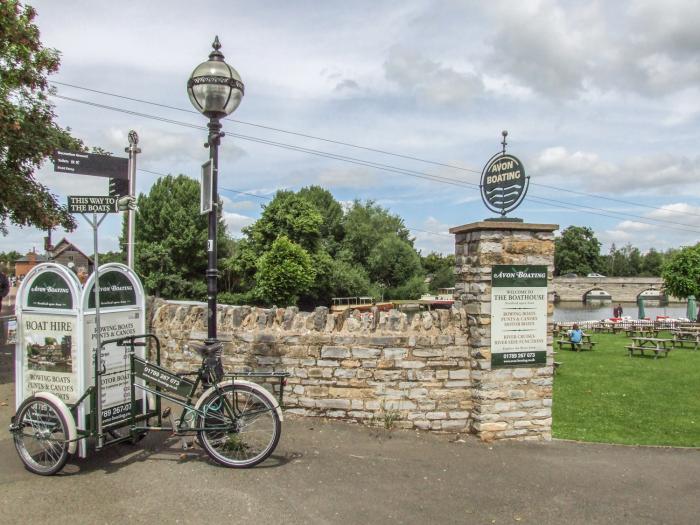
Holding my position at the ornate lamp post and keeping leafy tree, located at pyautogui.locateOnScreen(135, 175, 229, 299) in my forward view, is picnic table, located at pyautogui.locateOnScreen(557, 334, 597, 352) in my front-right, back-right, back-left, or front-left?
front-right

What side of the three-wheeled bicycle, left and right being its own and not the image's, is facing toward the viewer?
left

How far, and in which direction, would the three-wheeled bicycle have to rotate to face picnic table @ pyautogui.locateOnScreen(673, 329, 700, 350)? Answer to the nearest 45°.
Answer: approximately 135° to its right

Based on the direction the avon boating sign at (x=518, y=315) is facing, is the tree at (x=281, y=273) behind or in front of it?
behind

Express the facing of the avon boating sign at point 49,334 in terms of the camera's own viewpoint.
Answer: facing the viewer

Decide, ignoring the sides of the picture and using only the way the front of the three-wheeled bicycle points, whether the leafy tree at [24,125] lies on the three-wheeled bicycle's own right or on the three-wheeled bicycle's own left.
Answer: on the three-wheeled bicycle's own right

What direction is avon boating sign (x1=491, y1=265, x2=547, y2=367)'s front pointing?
toward the camera

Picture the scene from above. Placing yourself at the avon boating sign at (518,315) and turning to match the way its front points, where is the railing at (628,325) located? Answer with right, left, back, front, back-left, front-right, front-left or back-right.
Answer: back
